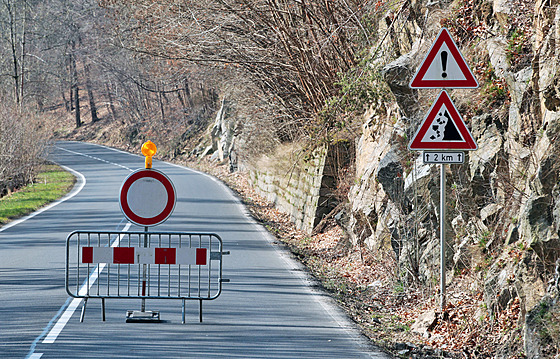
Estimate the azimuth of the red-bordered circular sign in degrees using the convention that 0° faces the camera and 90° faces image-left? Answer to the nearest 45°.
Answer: approximately 0°

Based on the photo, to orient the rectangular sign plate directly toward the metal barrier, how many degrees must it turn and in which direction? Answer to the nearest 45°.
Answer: approximately 90° to its right

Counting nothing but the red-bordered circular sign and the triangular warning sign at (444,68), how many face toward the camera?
2

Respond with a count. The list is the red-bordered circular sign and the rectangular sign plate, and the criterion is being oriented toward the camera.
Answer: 2

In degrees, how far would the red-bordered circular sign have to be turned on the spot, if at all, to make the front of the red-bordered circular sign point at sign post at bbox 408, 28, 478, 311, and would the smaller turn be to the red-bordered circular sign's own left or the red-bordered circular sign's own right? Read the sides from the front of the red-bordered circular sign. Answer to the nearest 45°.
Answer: approximately 90° to the red-bordered circular sign's own left

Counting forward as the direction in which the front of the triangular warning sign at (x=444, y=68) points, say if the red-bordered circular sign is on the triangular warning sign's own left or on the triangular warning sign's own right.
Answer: on the triangular warning sign's own right

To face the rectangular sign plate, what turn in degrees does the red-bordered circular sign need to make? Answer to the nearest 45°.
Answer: approximately 90° to its left

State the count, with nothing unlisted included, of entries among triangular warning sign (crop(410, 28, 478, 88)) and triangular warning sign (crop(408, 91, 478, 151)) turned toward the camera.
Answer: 2

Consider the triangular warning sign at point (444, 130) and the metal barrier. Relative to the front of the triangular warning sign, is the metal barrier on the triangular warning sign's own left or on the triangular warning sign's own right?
on the triangular warning sign's own right
